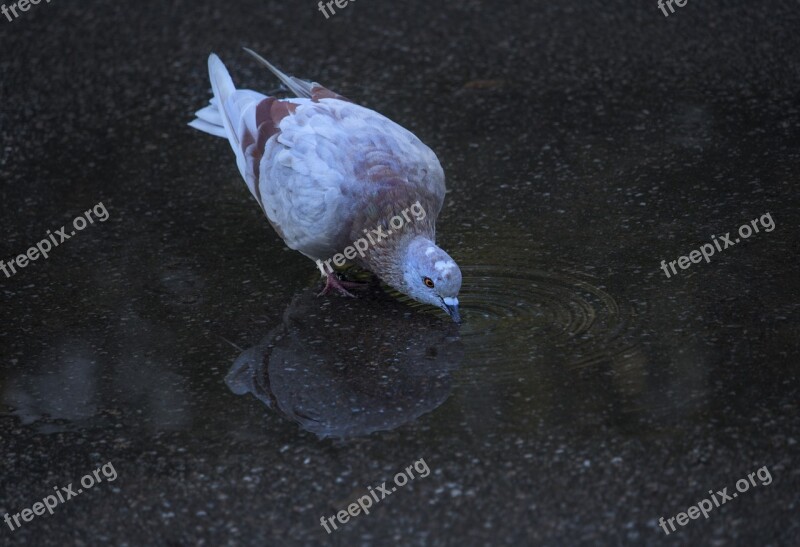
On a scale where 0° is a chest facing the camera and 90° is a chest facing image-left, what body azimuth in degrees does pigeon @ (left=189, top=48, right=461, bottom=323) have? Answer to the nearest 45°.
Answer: approximately 315°
